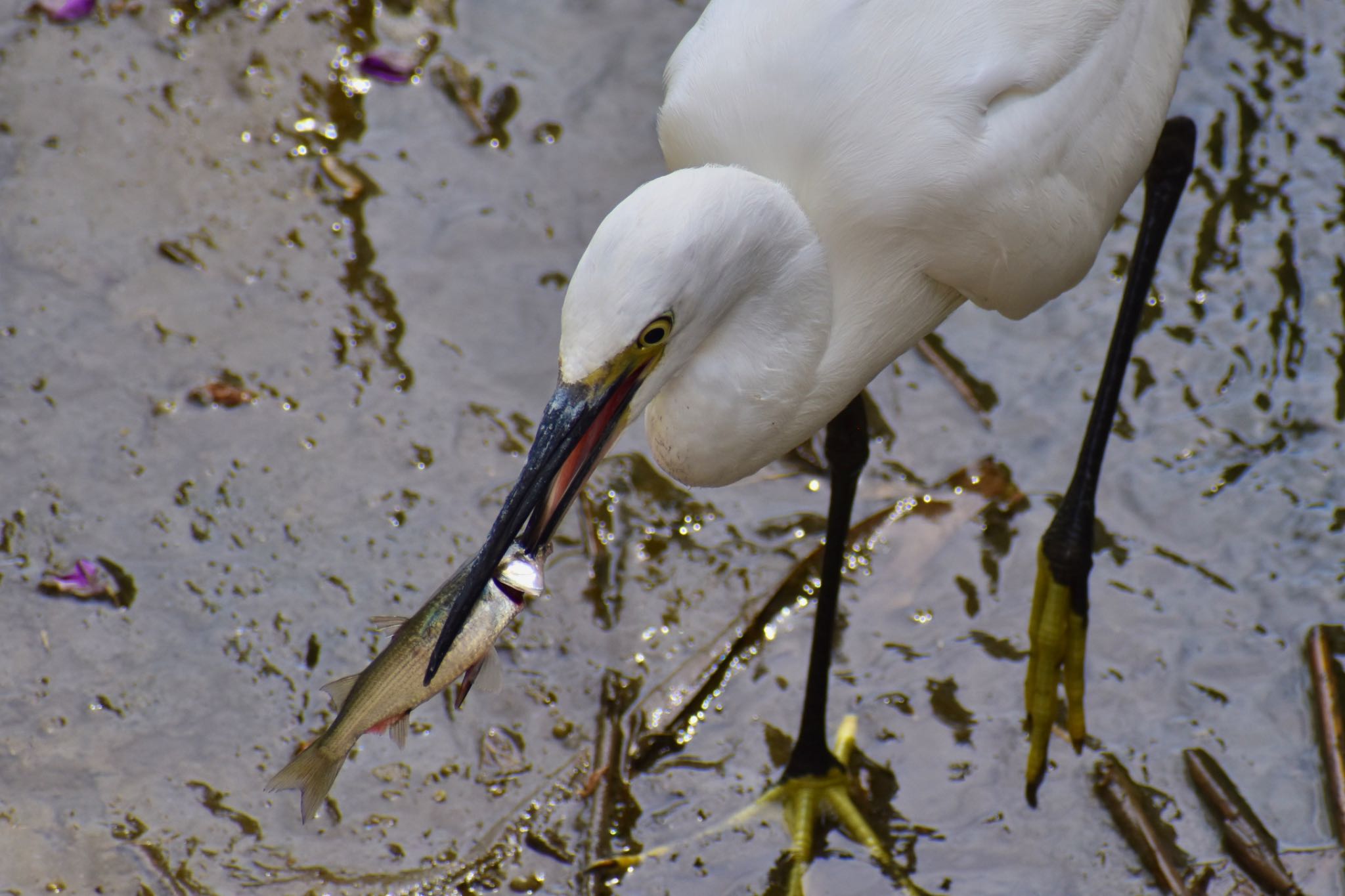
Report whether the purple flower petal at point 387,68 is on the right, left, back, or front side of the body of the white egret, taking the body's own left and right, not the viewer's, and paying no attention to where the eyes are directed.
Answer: right

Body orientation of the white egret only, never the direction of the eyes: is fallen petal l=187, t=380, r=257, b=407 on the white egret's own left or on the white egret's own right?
on the white egret's own right

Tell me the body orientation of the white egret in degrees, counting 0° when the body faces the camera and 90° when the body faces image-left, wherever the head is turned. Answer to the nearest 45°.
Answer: approximately 45°
